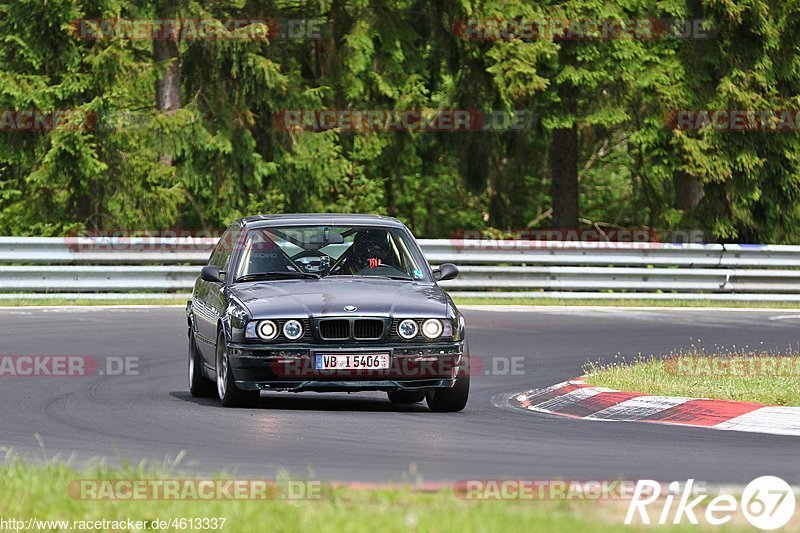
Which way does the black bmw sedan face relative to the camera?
toward the camera

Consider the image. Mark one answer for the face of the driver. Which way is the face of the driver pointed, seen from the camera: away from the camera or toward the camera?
toward the camera

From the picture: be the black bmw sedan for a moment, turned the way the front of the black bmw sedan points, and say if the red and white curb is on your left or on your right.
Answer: on your left

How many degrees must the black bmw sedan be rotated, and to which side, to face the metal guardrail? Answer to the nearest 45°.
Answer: approximately 180°
